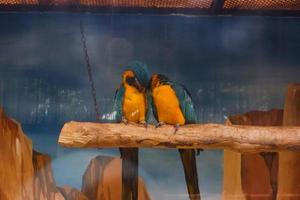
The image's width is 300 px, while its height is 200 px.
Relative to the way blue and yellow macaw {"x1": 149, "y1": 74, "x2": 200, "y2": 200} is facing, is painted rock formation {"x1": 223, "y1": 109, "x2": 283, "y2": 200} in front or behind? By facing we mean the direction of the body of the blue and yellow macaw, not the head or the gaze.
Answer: behind

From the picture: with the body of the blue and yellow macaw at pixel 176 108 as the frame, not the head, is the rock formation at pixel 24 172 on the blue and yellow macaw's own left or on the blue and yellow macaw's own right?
on the blue and yellow macaw's own right

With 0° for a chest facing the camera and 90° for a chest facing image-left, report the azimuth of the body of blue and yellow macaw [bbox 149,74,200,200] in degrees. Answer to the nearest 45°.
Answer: approximately 45°

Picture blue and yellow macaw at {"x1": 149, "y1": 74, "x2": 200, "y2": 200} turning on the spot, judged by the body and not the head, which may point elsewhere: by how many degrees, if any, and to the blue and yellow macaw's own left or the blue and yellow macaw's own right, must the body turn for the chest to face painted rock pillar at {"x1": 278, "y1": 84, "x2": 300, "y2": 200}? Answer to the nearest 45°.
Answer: approximately 135° to the blue and yellow macaw's own left

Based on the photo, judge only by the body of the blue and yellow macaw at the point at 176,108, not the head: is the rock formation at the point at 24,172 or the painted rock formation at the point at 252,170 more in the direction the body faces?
the rock formation at the point at 24,172
